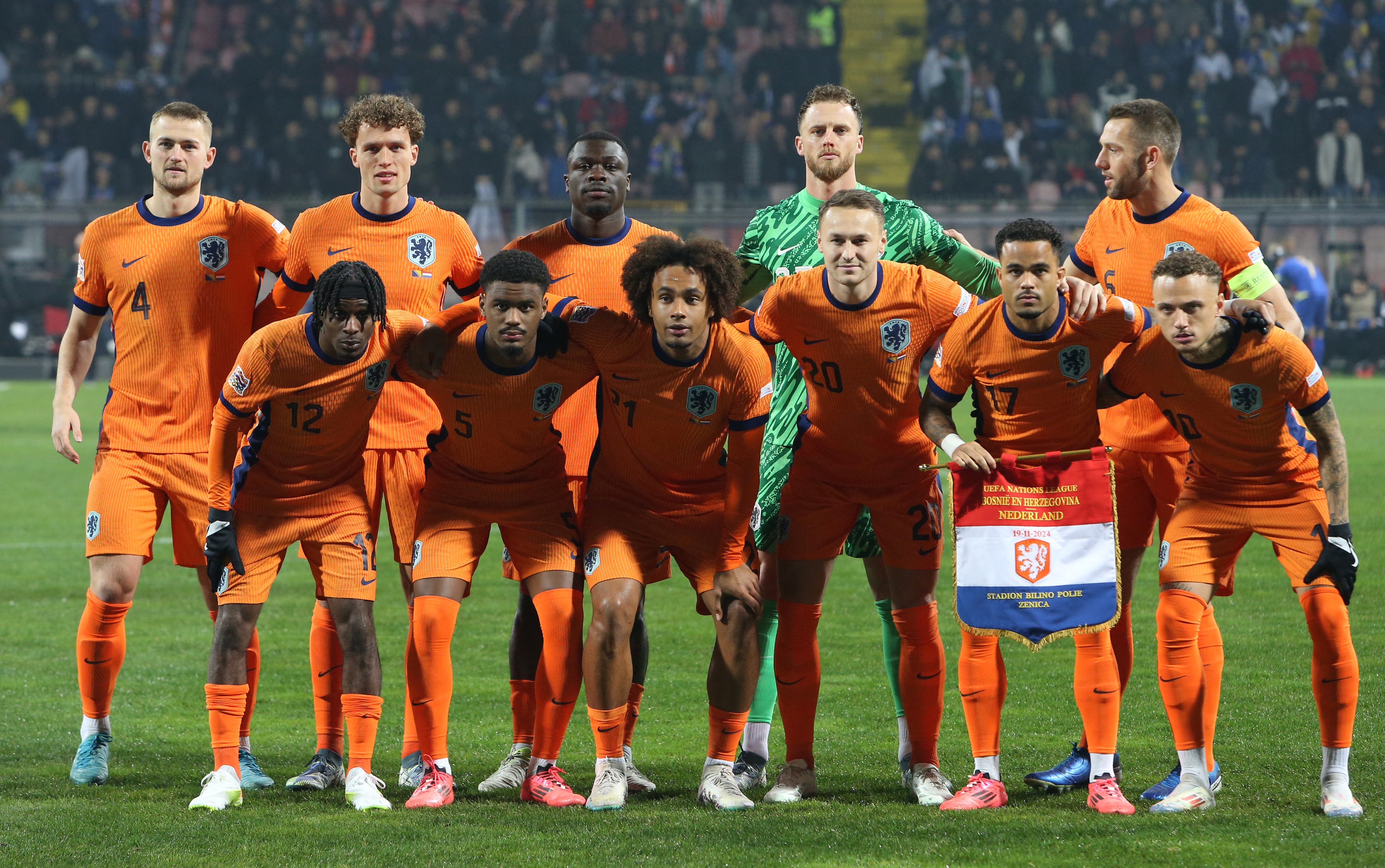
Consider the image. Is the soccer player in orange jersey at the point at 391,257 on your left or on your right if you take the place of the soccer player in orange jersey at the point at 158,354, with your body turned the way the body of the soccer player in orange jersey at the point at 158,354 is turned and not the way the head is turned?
on your left

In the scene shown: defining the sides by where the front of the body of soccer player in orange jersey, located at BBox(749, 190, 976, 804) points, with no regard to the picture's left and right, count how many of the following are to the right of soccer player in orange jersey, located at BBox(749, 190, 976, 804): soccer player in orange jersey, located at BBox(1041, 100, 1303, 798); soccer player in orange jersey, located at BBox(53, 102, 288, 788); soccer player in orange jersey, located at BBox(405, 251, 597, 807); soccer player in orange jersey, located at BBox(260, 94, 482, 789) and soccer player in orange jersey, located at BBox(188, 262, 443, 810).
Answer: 4

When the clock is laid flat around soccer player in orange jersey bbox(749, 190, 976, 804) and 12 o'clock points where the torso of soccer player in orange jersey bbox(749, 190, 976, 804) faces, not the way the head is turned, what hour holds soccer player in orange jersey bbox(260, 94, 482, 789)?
soccer player in orange jersey bbox(260, 94, 482, 789) is roughly at 3 o'clock from soccer player in orange jersey bbox(749, 190, 976, 804).

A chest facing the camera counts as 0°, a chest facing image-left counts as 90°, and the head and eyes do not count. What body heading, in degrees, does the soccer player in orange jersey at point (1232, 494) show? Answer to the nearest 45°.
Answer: approximately 0°

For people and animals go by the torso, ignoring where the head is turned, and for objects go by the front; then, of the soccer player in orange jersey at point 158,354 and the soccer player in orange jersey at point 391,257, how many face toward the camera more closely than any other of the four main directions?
2

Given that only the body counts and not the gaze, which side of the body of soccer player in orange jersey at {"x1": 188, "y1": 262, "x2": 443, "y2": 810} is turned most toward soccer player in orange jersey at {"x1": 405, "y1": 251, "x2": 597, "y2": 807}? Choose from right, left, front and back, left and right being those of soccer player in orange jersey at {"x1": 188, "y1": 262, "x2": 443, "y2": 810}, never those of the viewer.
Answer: left

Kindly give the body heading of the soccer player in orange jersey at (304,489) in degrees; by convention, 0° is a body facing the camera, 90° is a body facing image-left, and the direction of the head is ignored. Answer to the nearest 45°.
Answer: approximately 0°
